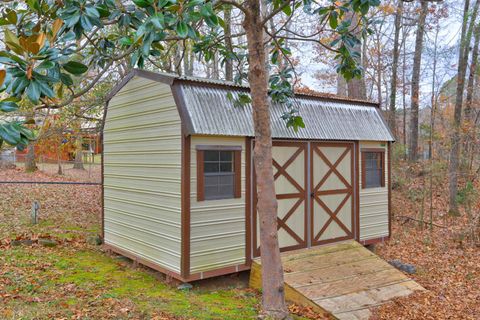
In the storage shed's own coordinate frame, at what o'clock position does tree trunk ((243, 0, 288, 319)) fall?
The tree trunk is roughly at 1 o'clock from the storage shed.

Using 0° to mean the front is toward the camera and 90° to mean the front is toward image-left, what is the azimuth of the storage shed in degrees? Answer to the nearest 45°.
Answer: approximately 315°

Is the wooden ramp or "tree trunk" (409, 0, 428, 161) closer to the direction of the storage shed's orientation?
the wooden ramp

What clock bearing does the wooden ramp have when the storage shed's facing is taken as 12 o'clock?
The wooden ramp is roughly at 11 o'clock from the storage shed.

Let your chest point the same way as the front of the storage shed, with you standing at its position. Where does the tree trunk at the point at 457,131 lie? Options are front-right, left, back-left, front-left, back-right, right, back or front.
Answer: left

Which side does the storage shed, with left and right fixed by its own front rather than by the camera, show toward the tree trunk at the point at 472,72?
left

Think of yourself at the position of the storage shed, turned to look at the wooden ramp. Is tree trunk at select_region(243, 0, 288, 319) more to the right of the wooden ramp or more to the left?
right

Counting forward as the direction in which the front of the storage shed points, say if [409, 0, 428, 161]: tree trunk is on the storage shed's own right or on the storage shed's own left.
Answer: on the storage shed's own left
